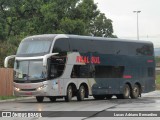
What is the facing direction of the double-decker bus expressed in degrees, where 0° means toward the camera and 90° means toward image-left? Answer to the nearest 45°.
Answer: approximately 45°
